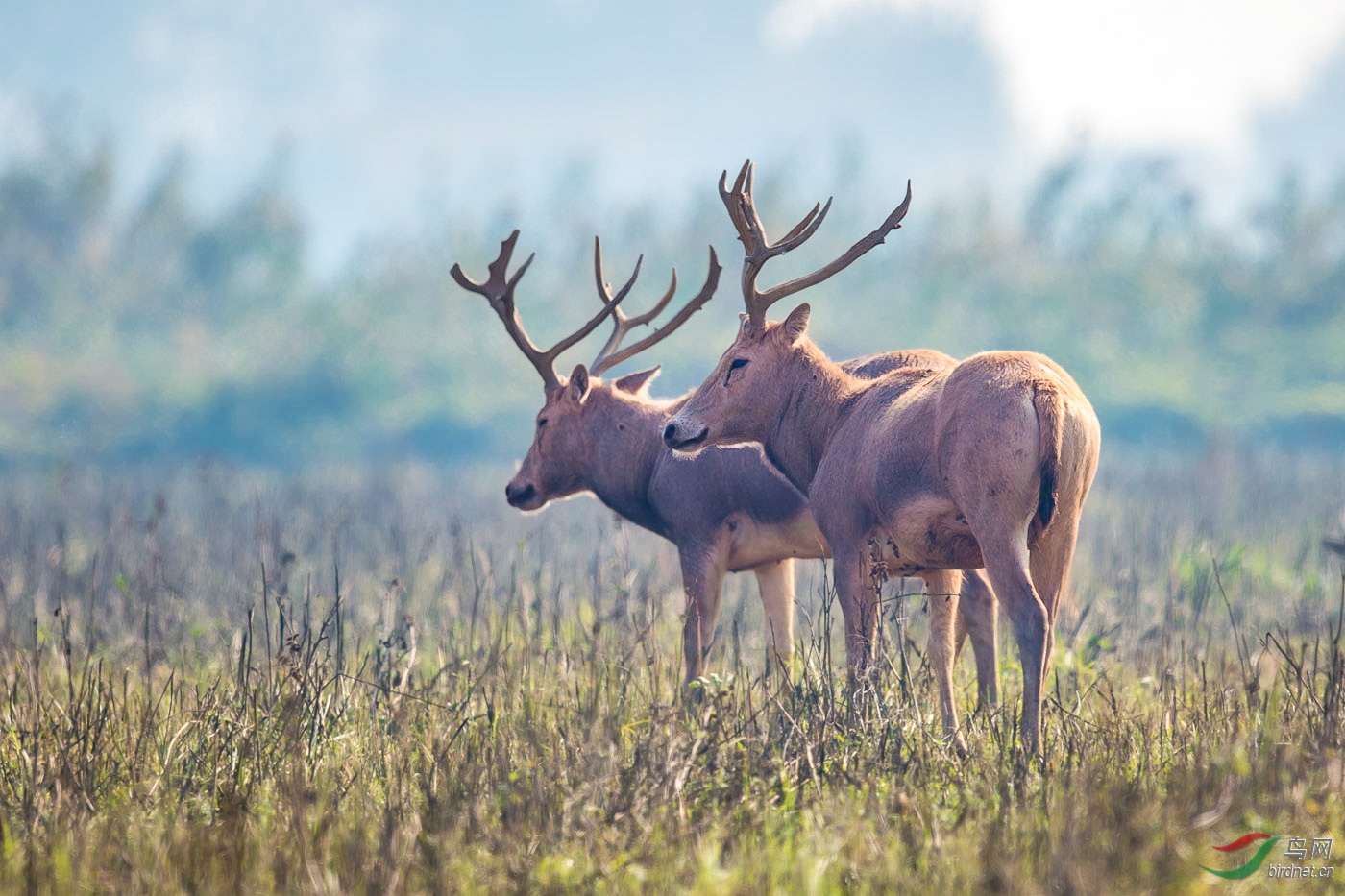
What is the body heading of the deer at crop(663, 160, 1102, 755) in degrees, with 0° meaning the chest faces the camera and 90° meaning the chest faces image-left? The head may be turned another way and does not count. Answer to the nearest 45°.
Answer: approximately 135°
